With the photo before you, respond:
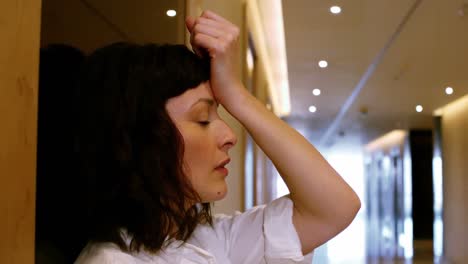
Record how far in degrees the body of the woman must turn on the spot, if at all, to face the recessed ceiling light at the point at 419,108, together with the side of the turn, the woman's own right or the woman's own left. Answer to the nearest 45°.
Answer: approximately 90° to the woman's own left

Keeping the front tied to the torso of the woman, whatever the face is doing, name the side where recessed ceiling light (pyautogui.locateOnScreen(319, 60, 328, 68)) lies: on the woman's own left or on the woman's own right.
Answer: on the woman's own left

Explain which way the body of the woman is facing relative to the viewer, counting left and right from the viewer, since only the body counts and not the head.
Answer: facing to the right of the viewer

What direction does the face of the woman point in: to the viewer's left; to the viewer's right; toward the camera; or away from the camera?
to the viewer's right

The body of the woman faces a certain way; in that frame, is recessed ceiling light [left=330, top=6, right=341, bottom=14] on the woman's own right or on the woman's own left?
on the woman's own left

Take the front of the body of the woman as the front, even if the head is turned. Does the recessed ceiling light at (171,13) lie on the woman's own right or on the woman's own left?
on the woman's own left
